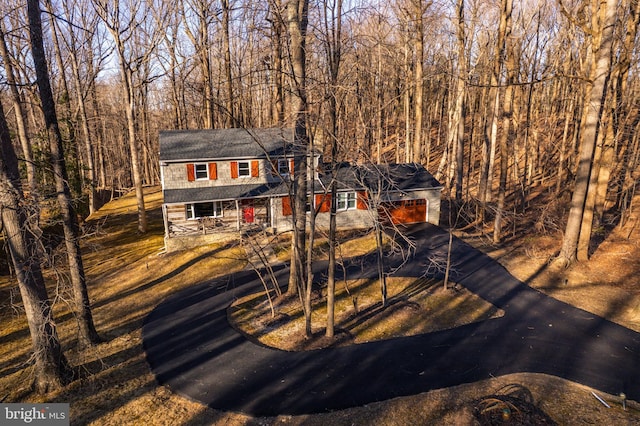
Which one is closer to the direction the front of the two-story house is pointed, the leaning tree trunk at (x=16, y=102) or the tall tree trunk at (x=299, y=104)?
the tall tree trunk

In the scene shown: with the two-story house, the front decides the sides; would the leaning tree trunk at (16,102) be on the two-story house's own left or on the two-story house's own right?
on the two-story house's own right

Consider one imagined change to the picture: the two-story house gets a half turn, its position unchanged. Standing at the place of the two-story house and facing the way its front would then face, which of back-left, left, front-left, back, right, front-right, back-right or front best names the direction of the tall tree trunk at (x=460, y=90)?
right

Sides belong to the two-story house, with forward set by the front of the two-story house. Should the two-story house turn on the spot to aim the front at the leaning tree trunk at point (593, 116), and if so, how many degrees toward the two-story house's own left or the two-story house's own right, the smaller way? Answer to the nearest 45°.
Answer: approximately 90° to the two-story house's own left

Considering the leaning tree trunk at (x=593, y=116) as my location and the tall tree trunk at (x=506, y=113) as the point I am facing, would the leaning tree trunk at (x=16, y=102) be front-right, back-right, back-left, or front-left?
front-left

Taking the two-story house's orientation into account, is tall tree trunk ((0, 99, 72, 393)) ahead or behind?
ahead

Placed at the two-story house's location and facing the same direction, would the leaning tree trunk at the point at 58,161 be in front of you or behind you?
in front

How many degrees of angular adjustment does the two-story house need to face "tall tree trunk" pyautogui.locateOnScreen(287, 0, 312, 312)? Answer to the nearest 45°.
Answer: approximately 45° to its left

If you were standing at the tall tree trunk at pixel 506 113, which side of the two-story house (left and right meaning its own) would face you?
left

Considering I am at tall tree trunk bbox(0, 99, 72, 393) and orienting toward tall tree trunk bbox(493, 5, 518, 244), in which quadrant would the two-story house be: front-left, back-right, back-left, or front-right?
front-left

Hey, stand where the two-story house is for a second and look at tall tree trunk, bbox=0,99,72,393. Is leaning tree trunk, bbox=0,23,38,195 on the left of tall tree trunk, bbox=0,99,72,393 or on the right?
right

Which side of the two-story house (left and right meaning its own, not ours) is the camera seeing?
front

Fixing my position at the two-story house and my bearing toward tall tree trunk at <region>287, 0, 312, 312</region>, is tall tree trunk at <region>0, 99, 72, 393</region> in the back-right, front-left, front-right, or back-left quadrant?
front-right
